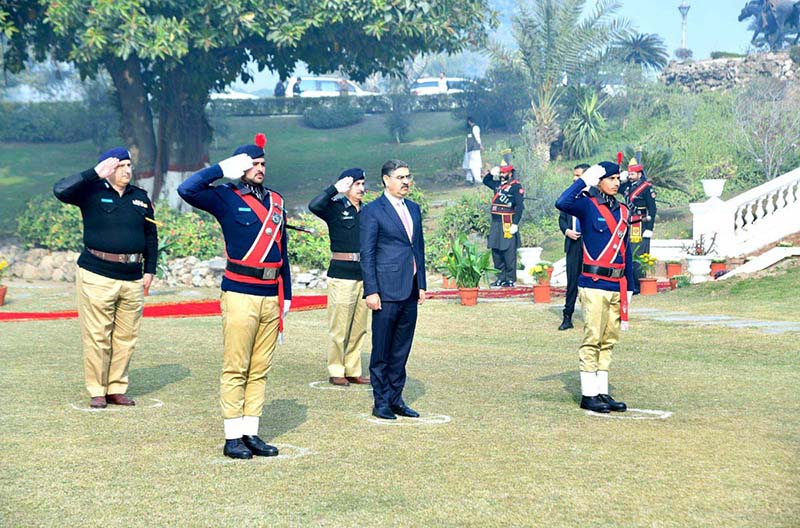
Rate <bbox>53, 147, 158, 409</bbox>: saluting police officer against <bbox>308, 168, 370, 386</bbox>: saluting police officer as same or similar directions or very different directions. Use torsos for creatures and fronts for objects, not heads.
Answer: same or similar directions

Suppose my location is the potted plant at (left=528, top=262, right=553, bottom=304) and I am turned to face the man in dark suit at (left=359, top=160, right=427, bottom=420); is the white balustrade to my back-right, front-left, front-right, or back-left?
back-left

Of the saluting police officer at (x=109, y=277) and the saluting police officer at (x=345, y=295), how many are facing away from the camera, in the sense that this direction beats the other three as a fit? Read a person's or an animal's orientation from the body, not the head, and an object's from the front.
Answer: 0

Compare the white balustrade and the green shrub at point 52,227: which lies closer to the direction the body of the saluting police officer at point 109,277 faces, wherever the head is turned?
the white balustrade

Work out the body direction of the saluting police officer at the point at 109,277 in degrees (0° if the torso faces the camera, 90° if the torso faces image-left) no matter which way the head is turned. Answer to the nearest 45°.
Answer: approximately 315°

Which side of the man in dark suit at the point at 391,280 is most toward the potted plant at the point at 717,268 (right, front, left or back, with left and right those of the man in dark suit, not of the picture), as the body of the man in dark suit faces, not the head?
left

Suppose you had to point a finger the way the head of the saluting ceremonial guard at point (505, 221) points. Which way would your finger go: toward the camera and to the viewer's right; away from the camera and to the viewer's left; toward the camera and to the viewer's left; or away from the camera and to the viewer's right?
toward the camera and to the viewer's left

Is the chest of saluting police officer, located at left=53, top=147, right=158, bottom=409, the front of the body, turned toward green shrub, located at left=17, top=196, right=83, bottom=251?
no

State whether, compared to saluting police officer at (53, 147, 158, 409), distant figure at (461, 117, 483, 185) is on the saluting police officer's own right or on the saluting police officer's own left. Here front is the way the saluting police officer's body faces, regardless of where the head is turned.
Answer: on the saluting police officer's own left

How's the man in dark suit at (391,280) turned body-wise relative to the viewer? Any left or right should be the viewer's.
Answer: facing the viewer and to the right of the viewer

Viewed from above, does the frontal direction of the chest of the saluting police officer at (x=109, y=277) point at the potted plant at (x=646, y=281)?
no

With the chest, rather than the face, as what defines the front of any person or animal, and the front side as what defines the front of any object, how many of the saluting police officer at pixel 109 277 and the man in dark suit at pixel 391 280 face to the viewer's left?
0

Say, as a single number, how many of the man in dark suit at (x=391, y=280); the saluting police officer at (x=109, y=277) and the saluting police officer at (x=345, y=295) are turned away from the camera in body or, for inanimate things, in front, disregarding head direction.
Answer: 0

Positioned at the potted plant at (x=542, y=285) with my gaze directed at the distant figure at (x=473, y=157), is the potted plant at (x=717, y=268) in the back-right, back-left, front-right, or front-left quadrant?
front-right

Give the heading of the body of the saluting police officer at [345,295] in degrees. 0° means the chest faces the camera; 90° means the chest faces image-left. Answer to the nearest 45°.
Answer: approximately 315°

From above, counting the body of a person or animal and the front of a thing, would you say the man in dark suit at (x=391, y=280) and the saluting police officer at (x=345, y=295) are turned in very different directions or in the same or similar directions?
same or similar directions

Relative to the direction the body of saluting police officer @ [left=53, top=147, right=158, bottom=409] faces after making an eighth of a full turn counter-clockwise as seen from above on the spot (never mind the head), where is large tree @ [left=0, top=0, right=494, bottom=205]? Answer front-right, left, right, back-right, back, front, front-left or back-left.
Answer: left
